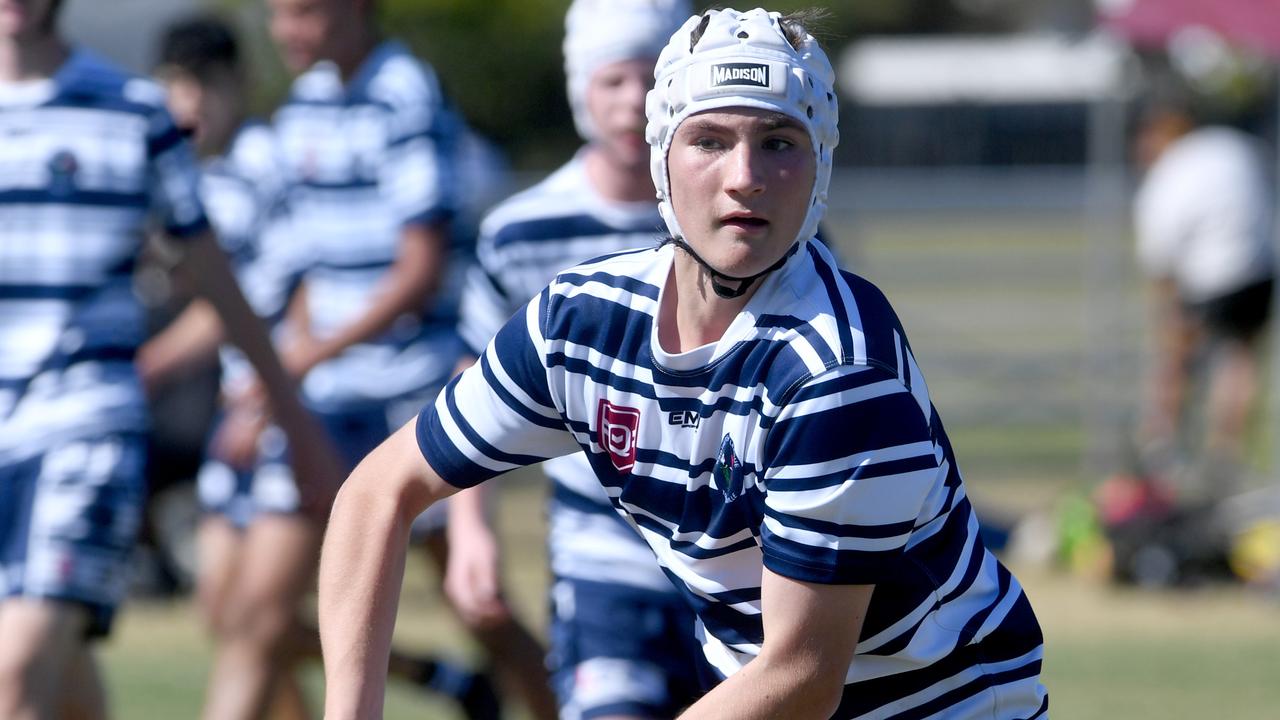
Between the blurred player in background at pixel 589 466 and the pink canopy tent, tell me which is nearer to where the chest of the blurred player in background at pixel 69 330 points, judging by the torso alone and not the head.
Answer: the blurred player in background

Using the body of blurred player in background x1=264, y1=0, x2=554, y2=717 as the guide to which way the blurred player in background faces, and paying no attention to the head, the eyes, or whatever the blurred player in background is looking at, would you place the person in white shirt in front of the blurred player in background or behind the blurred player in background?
behind

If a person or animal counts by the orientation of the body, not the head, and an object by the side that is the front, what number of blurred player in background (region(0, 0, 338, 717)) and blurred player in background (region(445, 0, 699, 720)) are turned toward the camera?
2

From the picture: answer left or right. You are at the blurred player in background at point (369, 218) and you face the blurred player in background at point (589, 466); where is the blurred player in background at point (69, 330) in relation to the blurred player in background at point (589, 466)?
right

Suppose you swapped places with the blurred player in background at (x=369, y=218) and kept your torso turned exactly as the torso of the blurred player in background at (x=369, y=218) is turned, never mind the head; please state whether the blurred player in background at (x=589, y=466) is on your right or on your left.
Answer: on your left

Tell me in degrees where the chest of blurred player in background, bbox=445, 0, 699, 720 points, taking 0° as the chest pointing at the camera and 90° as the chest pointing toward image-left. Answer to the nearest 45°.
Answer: approximately 0°

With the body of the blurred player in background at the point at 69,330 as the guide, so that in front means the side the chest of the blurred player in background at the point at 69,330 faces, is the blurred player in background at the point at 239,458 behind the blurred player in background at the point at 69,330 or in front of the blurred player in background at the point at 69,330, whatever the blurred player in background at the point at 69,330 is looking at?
behind

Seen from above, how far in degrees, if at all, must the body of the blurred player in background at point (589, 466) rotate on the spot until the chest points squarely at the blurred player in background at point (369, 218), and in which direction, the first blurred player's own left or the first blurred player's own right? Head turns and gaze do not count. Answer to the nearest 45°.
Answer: approximately 135° to the first blurred player's own right

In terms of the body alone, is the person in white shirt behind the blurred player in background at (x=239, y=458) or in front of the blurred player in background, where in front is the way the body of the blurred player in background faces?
behind

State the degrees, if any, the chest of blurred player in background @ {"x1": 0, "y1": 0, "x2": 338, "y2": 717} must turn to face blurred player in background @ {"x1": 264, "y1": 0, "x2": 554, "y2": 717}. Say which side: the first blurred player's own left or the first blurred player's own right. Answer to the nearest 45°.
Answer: approximately 135° to the first blurred player's own left
